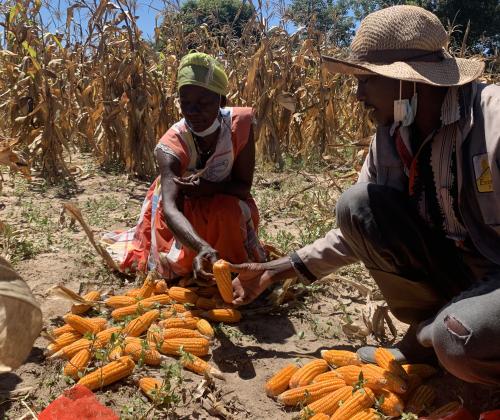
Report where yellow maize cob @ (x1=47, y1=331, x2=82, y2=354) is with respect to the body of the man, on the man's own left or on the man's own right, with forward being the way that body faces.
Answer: on the man's own right

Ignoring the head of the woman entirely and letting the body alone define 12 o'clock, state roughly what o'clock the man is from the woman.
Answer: The man is roughly at 11 o'clock from the woman.

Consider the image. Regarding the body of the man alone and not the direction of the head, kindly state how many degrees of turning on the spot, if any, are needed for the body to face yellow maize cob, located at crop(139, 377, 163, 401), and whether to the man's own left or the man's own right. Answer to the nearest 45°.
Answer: approximately 45° to the man's own right

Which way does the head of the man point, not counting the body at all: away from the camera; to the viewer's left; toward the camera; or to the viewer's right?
to the viewer's left

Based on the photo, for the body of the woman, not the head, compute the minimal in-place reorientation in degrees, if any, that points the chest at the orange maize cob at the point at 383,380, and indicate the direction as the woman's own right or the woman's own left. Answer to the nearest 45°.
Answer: approximately 45° to the woman's own left

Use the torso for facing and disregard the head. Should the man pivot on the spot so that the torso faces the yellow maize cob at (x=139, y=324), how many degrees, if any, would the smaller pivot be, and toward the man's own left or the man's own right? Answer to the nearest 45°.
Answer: approximately 45° to the man's own right

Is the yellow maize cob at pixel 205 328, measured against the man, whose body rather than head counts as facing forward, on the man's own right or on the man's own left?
on the man's own right

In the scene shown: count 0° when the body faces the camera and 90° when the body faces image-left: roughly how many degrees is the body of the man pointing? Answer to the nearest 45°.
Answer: approximately 45°

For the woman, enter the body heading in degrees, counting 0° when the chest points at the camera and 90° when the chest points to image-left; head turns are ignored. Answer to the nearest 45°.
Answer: approximately 0°

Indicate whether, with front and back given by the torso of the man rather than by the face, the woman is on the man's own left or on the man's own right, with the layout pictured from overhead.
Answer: on the man's own right
